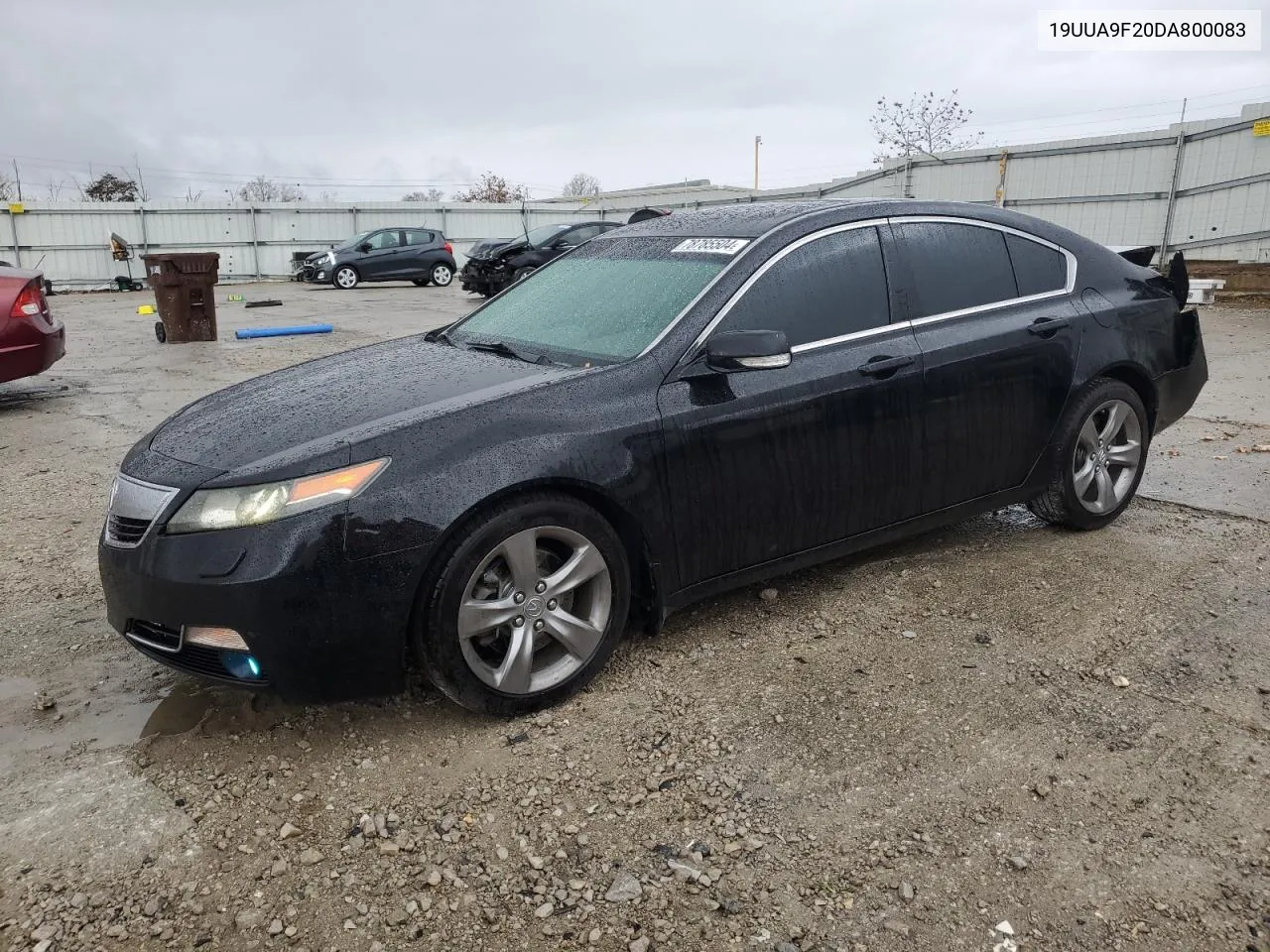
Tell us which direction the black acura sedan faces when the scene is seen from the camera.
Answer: facing the viewer and to the left of the viewer

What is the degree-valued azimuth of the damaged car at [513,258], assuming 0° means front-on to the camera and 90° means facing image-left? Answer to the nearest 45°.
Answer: approximately 45°

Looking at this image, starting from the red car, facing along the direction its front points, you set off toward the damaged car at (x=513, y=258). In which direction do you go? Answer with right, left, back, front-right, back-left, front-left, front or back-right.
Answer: right

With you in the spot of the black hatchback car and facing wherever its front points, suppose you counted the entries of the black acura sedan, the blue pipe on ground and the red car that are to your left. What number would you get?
3

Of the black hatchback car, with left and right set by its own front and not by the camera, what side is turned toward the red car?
left

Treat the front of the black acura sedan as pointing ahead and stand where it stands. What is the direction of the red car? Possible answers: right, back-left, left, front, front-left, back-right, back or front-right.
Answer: right

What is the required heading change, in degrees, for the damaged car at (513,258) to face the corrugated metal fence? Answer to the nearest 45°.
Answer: approximately 90° to its right

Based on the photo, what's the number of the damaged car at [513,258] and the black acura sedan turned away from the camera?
0

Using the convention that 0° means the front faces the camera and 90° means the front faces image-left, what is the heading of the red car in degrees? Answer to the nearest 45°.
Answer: approximately 135°

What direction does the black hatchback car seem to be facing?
to the viewer's left

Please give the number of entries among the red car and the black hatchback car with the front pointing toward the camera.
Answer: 0
